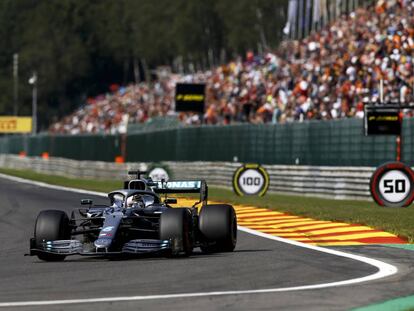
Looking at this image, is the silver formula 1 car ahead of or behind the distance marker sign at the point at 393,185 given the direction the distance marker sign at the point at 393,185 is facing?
ahead

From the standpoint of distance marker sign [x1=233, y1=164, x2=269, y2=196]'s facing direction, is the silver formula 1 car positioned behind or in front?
in front

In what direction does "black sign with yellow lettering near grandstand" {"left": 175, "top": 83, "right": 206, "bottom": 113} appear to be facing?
toward the camera

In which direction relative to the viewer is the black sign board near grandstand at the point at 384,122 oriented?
toward the camera

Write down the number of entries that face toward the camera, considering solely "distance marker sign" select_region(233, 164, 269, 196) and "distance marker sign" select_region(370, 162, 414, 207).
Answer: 2

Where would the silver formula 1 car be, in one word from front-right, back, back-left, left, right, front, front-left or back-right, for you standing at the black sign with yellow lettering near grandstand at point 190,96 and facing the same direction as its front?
front
